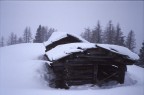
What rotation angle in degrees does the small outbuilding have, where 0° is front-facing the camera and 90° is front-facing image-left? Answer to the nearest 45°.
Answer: approximately 0°
